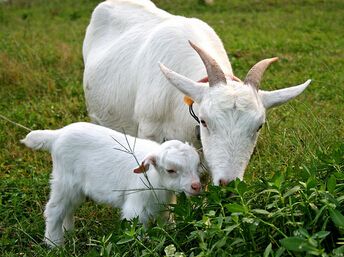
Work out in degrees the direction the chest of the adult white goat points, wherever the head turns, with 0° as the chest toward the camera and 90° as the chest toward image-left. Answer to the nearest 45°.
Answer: approximately 315°

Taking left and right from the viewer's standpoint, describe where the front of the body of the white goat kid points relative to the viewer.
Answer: facing to the right of the viewer

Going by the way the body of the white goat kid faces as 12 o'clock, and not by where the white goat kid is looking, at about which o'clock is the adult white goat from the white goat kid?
The adult white goat is roughly at 10 o'clock from the white goat kid.
